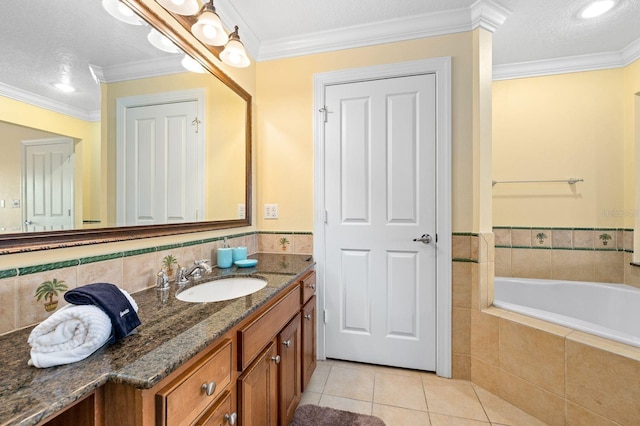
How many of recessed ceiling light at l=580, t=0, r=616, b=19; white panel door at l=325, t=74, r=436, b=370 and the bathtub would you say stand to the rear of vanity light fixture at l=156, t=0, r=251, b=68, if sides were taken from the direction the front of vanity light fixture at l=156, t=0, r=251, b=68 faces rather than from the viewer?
0

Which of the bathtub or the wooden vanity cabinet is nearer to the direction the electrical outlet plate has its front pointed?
the wooden vanity cabinet

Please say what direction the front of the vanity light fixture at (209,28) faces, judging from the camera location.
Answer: facing the viewer and to the right of the viewer

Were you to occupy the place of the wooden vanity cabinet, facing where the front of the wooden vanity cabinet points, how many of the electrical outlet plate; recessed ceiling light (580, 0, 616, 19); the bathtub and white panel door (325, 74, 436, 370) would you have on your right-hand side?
0

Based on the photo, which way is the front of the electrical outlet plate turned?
toward the camera

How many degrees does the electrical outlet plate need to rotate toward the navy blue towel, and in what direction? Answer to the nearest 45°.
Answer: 0° — it already faces it

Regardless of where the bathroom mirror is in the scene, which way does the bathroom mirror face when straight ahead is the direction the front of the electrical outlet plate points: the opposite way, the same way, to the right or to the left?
to the left

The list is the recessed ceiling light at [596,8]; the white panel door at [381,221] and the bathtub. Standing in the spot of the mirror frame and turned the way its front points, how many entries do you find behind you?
0

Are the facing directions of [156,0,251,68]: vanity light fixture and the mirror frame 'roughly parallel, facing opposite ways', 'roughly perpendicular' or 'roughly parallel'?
roughly parallel

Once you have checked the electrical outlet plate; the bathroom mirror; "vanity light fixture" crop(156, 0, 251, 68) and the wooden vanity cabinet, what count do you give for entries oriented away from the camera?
0

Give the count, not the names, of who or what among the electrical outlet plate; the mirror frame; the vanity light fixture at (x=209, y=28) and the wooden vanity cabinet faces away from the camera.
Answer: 0

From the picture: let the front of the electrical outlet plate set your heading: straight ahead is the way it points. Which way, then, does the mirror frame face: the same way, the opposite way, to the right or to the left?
to the left

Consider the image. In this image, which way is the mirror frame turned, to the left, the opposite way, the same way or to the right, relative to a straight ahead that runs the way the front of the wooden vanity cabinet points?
the same way

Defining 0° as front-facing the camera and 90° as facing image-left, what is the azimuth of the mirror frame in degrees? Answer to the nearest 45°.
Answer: approximately 315°
